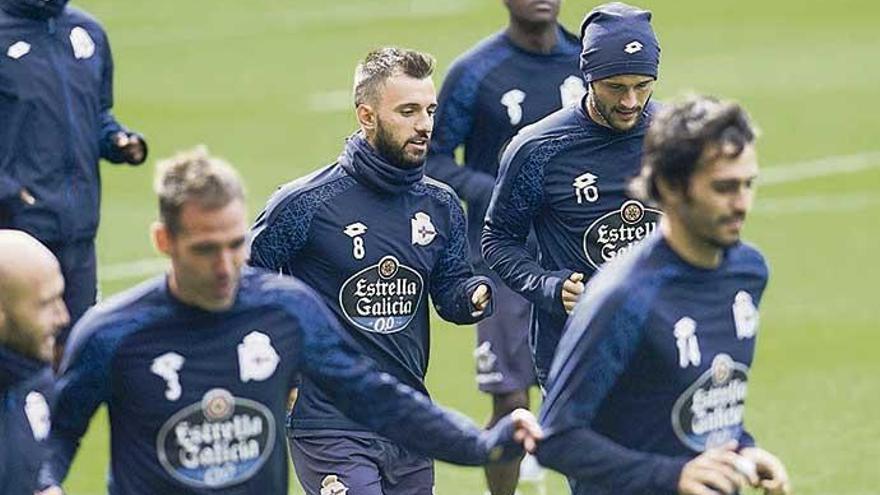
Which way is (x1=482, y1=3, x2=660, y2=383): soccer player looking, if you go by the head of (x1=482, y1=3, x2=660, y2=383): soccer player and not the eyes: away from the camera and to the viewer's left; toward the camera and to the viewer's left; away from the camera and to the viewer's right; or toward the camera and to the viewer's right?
toward the camera and to the viewer's right

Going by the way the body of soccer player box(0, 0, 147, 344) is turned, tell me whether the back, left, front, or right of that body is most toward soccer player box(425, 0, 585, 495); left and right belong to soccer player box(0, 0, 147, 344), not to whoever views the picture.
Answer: left

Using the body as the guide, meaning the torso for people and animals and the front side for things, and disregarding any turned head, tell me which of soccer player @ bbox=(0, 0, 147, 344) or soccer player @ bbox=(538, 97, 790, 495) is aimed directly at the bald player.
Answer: soccer player @ bbox=(0, 0, 147, 344)

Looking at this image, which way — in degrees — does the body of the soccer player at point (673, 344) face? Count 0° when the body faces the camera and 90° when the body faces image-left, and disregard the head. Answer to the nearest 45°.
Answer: approximately 315°

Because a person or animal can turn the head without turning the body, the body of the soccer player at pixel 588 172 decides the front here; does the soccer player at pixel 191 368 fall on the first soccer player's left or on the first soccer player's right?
on the first soccer player's right

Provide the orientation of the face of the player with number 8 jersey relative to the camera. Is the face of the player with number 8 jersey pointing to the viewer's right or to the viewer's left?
to the viewer's right

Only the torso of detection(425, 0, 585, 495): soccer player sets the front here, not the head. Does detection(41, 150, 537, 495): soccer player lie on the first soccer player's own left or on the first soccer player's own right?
on the first soccer player's own right

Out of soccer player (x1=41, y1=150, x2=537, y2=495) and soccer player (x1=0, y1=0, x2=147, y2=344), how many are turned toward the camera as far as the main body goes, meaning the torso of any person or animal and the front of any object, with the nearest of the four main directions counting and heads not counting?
2
